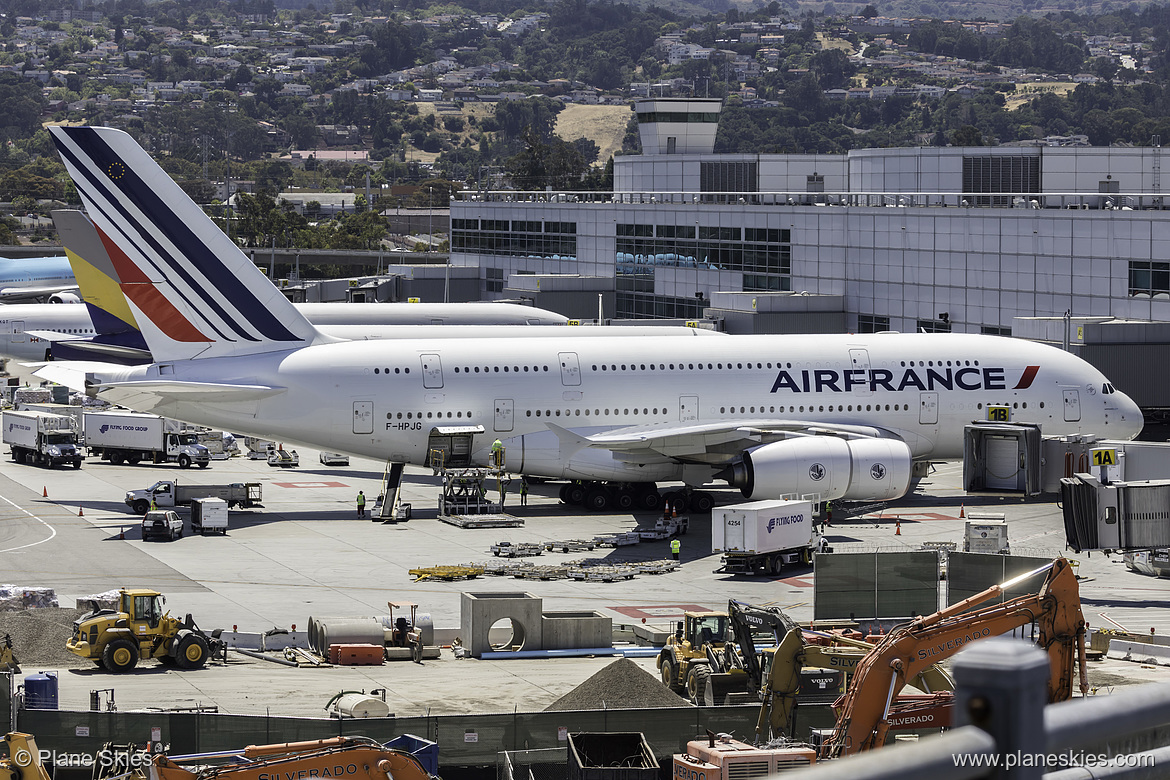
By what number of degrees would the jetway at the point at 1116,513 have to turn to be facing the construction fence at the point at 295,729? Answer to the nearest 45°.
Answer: approximately 45° to its left

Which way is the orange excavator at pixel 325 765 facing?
to the viewer's left

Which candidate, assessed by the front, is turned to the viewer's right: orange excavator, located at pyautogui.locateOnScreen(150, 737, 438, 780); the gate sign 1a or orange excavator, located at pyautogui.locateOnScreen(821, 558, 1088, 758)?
orange excavator, located at pyautogui.locateOnScreen(821, 558, 1088, 758)

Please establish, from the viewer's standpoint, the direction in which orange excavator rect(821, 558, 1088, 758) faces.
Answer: facing to the right of the viewer

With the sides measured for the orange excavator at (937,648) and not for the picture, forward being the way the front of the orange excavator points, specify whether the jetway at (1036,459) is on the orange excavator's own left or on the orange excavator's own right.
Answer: on the orange excavator's own left

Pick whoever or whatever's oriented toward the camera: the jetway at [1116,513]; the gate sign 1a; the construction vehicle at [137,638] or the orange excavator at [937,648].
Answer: the gate sign 1a

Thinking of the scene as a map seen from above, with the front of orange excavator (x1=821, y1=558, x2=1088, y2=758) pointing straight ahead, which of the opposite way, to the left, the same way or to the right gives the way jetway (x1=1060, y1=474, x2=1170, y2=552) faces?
the opposite way

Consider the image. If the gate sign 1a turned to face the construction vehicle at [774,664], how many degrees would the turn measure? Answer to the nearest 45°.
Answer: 0° — it already faces it

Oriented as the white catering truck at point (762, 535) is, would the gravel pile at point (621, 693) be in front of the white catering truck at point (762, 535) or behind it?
behind

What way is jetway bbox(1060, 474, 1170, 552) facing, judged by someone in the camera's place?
facing to the left of the viewer

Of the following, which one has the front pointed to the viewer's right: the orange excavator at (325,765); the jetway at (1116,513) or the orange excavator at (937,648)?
the orange excavator at (937,648)
